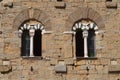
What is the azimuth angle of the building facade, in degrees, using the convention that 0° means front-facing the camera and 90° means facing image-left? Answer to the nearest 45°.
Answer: approximately 0°
